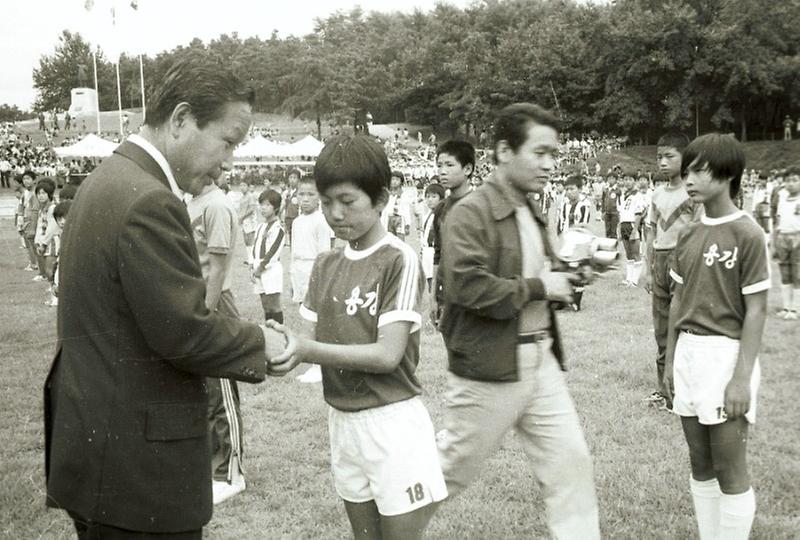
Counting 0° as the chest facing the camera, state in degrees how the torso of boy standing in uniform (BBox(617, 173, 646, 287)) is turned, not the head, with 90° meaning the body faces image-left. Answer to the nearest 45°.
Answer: approximately 45°

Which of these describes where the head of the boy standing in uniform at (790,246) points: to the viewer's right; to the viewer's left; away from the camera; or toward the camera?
toward the camera

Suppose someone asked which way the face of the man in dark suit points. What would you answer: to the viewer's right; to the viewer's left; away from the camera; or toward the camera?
to the viewer's right

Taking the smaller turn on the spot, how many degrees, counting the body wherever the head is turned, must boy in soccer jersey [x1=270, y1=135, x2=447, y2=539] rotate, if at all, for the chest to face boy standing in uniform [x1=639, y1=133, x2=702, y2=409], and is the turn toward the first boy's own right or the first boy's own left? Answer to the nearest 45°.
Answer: approximately 180°

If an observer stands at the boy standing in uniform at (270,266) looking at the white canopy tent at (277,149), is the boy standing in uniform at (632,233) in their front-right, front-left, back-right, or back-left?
front-right

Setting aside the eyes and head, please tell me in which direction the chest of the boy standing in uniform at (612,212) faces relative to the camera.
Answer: toward the camera

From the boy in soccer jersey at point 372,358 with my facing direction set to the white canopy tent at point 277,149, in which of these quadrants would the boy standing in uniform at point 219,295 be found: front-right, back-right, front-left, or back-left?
front-left

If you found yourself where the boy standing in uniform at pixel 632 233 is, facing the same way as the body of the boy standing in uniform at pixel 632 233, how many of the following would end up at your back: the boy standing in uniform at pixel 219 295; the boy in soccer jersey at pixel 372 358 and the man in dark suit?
0

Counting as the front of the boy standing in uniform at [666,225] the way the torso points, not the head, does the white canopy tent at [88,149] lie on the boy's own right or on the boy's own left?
on the boy's own right

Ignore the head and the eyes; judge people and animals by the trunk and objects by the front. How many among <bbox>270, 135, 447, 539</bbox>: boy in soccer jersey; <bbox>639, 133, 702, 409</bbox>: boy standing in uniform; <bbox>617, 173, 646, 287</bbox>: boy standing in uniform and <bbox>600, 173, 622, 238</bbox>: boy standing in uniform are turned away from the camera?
0

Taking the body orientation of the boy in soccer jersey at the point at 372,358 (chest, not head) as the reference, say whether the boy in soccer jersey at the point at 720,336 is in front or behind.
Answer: behind

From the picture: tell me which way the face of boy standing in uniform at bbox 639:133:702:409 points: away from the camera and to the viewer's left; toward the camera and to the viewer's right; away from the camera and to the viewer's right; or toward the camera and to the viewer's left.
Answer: toward the camera and to the viewer's left

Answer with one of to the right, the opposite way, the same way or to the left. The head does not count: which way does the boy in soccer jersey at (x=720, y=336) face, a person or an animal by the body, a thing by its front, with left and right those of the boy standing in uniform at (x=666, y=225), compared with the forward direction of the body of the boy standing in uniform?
the same way

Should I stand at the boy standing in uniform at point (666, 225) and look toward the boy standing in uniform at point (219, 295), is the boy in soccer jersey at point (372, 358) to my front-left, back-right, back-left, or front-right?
front-left

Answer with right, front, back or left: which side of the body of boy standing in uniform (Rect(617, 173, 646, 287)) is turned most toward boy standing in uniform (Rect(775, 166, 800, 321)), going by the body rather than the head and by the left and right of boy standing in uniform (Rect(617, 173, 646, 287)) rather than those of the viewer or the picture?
left

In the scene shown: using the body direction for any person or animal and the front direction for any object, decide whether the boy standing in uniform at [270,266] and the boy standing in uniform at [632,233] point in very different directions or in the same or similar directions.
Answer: same or similar directions

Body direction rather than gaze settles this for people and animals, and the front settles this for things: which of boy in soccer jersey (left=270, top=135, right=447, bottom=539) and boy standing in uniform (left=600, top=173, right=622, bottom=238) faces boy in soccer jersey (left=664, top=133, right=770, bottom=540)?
the boy standing in uniform

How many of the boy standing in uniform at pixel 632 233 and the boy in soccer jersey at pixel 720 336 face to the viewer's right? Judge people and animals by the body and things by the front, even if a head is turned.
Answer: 0

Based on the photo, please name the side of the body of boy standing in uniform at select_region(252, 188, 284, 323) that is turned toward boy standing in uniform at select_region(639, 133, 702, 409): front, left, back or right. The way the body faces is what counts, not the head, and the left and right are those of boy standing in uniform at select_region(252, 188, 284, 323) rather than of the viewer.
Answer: left
